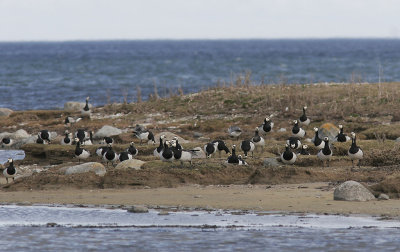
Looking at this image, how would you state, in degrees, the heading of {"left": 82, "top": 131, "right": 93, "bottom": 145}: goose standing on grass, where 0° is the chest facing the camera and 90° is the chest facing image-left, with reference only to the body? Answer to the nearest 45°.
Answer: approximately 270°

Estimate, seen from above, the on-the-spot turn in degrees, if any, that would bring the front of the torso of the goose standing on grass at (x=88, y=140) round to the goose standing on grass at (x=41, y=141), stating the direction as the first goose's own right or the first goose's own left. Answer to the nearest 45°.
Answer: approximately 180°

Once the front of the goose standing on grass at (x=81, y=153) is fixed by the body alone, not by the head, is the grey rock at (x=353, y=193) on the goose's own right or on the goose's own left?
on the goose's own left

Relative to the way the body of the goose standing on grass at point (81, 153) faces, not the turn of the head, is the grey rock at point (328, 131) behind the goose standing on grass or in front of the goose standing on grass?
behind

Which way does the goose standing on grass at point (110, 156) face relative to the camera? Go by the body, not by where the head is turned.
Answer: toward the camera

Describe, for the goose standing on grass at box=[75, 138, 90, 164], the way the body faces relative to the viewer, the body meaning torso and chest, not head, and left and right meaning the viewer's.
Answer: facing to the left of the viewer

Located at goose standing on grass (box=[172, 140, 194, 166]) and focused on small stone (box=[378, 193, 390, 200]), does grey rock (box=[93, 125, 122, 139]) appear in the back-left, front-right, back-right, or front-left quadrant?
back-left
